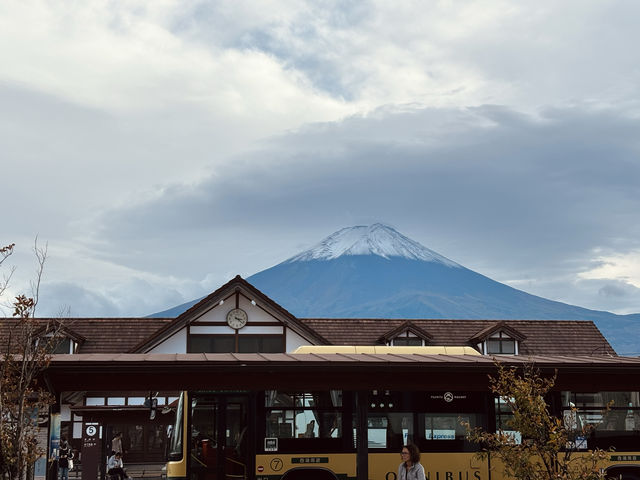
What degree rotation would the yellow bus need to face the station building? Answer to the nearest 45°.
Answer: approximately 90° to its right

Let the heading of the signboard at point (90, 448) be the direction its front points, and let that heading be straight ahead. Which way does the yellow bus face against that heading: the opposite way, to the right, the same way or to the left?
to the right

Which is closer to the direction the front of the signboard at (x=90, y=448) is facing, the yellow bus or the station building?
the yellow bus

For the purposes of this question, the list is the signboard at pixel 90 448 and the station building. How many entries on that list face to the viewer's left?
0

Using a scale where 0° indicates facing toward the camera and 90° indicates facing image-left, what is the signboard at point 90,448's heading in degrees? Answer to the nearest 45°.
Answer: approximately 0°

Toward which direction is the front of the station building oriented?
toward the camera

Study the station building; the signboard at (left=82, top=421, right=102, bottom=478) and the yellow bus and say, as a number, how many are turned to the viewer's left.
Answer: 1

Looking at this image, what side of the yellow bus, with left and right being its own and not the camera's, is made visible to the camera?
left

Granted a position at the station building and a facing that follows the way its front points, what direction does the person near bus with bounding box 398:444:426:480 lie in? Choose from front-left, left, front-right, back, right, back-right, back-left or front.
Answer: front

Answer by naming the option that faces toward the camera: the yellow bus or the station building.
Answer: the station building

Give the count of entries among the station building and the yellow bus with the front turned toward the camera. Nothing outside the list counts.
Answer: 1

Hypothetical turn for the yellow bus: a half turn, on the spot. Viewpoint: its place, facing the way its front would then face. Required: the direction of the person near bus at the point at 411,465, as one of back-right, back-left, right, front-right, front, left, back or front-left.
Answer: right

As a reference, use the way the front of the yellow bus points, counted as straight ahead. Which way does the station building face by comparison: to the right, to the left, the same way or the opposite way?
to the left

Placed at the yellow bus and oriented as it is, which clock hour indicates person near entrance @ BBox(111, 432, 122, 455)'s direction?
The person near entrance is roughly at 2 o'clock from the yellow bus.
